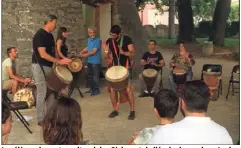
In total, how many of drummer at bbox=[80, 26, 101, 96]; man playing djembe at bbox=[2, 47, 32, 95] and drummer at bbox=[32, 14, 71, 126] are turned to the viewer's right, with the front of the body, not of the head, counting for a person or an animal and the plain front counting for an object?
2

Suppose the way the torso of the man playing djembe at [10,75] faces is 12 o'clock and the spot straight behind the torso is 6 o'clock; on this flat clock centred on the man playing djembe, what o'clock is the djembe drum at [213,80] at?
The djembe drum is roughly at 12 o'clock from the man playing djembe.

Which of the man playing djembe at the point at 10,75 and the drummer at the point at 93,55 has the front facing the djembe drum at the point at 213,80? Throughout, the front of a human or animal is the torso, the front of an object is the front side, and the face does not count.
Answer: the man playing djembe

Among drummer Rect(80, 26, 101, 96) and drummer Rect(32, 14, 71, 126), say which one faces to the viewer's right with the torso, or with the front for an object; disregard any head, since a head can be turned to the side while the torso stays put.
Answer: drummer Rect(32, 14, 71, 126)

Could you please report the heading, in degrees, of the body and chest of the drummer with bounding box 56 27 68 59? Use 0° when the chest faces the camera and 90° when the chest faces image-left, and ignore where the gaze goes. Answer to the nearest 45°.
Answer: approximately 315°

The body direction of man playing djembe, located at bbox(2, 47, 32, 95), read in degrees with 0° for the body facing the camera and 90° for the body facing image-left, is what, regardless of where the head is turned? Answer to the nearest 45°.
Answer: approximately 270°

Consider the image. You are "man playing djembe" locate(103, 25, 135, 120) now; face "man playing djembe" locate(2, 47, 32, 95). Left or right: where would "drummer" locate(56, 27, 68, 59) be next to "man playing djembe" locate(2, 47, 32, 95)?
right

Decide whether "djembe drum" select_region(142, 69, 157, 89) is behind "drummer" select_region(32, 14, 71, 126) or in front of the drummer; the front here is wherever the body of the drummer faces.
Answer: in front

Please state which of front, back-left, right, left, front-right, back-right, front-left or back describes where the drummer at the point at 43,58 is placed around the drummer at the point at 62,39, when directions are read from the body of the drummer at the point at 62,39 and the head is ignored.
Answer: front-right

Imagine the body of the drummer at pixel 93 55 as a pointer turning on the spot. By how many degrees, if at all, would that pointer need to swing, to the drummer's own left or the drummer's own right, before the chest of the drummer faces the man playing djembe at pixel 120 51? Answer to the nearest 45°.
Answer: approximately 45° to the drummer's own left

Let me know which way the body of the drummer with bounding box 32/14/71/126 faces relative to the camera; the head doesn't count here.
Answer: to the viewer's right
